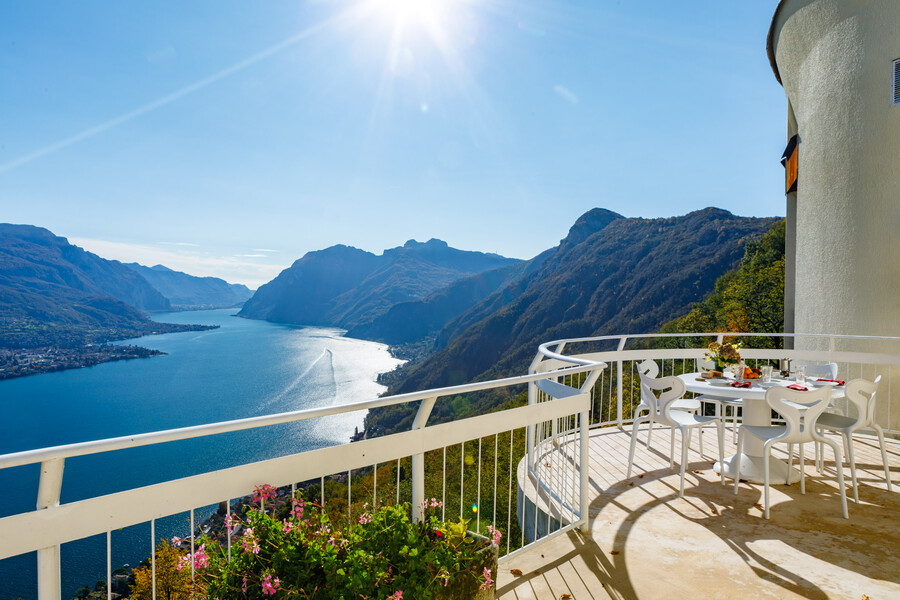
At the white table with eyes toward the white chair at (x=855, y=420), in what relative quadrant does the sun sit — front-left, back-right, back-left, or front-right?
back-left

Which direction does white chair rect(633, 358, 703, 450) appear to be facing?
to the viewer's right

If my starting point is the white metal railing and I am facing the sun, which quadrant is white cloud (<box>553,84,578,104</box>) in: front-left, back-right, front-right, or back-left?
front-right

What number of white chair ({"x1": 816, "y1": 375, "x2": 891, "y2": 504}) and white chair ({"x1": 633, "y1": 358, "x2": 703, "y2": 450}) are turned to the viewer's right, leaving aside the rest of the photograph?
1

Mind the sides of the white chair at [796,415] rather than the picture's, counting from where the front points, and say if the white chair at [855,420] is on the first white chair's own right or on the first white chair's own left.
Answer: on the first white chair's own right

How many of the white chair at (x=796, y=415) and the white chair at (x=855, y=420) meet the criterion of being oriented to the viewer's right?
0

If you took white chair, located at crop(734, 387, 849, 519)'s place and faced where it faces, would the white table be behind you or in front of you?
in front

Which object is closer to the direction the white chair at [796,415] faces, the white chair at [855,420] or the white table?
the white table

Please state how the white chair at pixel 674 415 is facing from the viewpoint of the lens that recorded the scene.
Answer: facing away from the viewer and to the right of the viewer

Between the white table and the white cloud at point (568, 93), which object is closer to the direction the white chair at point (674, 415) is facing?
the white table

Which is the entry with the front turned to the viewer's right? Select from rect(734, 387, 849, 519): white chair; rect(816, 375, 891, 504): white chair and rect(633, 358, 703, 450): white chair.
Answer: rect(633, 358, 703, 450): white chair

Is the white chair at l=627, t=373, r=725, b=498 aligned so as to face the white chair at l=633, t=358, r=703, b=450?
no

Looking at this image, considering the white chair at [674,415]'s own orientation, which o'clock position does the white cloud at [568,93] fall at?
The white cloud is roughly at 10 o'clock from the white chair.

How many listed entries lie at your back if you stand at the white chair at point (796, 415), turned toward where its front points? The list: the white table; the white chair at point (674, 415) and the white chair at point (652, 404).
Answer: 0

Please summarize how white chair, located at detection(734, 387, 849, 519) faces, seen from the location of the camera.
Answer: facing away from the viewer and to the left of the viewer
